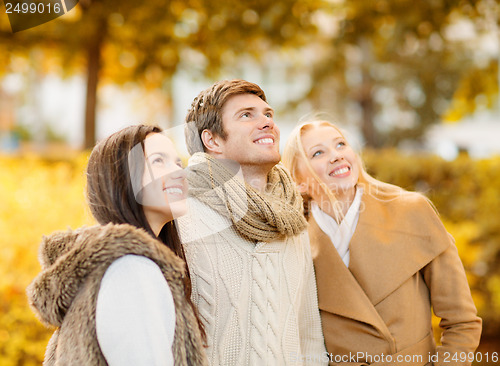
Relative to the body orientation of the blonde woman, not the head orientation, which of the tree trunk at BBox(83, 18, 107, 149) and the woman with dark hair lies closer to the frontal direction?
the woman with dark hair

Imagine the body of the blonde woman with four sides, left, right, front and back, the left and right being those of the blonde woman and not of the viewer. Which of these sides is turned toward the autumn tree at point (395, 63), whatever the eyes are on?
back

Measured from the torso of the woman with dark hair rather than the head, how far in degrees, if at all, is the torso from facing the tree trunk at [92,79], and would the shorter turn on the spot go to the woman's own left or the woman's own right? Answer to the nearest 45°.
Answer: approximately 90° to the woman's own left

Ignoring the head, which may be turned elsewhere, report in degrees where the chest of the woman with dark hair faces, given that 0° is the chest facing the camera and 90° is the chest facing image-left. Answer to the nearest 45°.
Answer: approximately 270°

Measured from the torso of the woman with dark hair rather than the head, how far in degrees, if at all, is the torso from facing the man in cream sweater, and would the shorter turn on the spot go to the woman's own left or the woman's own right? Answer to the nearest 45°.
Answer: approximately 45° to the woman's own left

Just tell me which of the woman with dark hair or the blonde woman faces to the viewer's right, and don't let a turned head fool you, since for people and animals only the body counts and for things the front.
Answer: the woman with dark hair

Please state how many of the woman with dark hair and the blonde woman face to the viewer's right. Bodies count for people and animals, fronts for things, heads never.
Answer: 1
